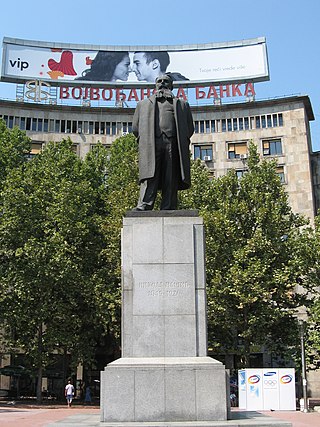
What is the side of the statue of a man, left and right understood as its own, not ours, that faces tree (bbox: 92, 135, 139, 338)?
back

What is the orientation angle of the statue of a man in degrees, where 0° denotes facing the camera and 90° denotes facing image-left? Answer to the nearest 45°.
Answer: approximately 0°

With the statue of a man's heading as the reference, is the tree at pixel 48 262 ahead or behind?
behind

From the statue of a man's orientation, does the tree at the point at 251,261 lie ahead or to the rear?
to the rear
